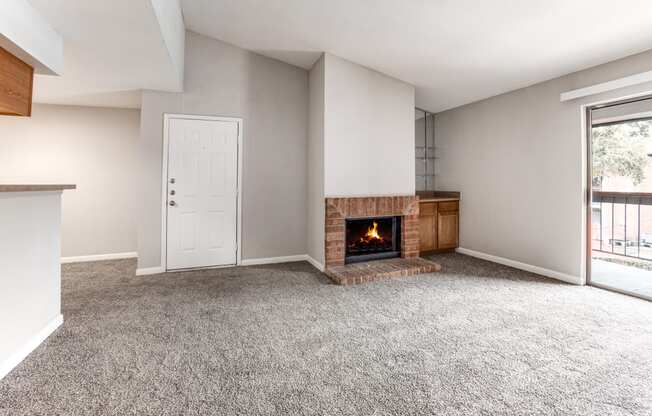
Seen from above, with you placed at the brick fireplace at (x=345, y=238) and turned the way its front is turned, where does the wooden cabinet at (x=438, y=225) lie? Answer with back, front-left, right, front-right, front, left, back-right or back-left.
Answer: left

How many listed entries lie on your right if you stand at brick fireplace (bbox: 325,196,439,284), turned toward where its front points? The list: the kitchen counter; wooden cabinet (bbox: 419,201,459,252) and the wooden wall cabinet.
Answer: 2

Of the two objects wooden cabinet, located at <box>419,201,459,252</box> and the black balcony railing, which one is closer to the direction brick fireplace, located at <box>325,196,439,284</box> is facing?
the black balcony railing

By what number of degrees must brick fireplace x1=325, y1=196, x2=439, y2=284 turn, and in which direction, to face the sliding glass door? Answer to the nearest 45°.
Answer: approximately 45° to its left

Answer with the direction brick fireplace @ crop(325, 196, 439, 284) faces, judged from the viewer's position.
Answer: facing the viewer and to the right of the viewer

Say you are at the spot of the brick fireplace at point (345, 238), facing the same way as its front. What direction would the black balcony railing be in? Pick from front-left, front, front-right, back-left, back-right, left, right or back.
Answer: front-left

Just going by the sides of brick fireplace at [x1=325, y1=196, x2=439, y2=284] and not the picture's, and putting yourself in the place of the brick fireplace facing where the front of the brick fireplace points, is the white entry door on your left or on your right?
on your right

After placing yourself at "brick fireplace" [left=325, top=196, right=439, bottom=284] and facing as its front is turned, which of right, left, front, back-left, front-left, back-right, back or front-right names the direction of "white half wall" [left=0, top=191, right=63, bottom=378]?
right

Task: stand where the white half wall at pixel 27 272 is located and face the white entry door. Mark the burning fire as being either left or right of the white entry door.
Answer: right

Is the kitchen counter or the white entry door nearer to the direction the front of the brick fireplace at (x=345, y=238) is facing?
the kitchen counter

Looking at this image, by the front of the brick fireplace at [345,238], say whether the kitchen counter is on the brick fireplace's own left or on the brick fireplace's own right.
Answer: on the brick fireplace's own right

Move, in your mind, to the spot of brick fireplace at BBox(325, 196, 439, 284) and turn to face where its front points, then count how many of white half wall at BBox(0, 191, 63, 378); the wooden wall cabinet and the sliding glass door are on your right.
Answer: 2

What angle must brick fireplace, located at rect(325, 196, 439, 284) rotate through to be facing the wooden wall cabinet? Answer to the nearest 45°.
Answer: approximately 90° to its right

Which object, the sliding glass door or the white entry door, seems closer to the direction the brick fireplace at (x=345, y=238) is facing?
the sliding glass door

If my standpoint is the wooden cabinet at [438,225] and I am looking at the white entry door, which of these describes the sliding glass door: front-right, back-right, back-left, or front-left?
back-left

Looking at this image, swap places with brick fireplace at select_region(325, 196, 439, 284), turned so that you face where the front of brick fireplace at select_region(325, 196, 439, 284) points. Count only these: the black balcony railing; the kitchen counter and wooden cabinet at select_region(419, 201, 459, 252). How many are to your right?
1
